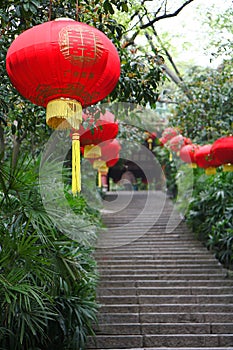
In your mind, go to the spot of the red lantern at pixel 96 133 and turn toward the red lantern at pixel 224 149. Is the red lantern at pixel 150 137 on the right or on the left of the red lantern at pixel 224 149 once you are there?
left

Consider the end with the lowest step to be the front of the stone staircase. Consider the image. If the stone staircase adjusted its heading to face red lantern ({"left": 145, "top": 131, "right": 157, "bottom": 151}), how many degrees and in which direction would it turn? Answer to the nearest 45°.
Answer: approximately 180°

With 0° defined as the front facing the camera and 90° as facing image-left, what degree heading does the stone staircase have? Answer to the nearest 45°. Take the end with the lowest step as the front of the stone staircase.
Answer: approximately 0°

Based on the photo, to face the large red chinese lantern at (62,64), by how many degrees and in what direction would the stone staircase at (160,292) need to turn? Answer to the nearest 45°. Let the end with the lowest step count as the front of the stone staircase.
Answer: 0° — it already faces it
